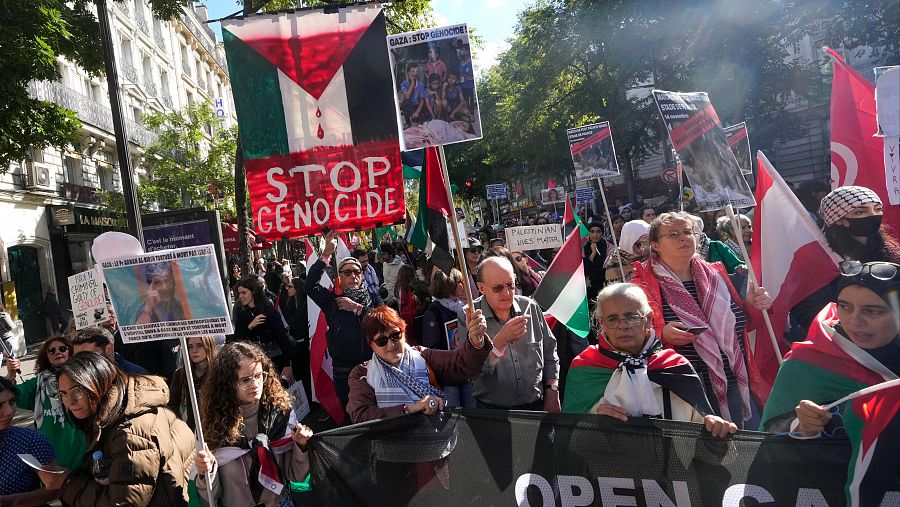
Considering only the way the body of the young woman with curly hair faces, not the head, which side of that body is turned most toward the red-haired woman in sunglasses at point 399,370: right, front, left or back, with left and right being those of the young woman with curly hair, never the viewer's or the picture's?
left

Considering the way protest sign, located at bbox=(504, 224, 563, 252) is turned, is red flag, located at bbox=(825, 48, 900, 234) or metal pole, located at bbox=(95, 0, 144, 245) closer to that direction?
the red flag

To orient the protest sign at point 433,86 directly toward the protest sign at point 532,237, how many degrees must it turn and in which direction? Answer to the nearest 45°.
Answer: approximately 180°

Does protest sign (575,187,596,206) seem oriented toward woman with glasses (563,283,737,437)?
yes

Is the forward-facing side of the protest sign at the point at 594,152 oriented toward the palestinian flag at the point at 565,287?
yes

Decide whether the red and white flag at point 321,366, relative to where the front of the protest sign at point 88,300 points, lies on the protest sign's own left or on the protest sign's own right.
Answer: on the protest sign's own left
